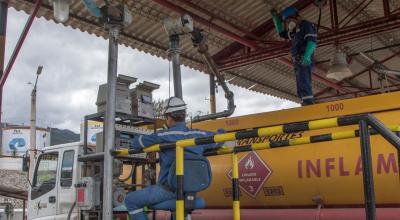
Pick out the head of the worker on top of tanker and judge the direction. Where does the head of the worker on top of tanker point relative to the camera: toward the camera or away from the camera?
toward the camera

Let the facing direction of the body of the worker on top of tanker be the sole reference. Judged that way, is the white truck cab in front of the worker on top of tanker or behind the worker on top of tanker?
in front

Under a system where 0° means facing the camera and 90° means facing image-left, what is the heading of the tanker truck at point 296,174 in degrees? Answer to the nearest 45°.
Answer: approximately 135°

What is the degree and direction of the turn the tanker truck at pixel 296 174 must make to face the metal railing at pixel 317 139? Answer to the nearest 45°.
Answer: approximately 135° to its left

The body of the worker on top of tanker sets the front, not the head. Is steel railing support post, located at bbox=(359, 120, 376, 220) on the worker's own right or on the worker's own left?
on the worker's own left

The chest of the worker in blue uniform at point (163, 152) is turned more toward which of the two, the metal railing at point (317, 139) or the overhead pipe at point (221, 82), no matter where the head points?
the overhead pipe

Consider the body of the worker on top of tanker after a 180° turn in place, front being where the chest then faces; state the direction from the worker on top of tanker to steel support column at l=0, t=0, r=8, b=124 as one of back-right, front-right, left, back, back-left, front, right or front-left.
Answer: back-left
